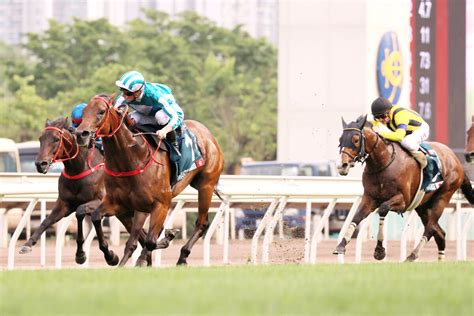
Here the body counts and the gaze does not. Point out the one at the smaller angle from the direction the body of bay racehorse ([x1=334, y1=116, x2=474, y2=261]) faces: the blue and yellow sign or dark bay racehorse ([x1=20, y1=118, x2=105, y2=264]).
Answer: the dark bay racehorse

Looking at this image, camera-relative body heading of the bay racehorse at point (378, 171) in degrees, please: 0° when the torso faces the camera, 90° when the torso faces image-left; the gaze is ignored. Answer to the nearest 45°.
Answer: approximately 45°

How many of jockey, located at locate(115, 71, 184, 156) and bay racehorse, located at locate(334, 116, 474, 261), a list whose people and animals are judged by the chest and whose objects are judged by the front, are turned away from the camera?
0

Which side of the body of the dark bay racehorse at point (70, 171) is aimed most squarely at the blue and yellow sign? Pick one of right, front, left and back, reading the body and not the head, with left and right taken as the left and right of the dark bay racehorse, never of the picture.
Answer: back

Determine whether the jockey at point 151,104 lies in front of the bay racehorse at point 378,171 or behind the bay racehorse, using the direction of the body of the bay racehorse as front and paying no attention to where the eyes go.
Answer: in front

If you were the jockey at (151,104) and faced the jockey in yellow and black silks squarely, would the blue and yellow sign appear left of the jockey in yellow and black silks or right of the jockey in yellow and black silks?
left

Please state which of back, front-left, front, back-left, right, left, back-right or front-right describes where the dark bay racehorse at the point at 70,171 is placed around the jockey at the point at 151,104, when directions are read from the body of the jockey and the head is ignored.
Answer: right

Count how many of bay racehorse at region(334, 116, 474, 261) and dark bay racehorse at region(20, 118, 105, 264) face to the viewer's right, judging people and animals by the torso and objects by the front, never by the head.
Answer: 0

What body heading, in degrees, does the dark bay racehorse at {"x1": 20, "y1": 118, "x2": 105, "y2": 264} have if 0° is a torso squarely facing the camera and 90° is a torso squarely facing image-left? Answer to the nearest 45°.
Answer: approximately 45°

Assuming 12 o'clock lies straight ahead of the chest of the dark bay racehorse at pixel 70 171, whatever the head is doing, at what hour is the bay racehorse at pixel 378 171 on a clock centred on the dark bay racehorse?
The bay racehorse is roughly at 7 o'clock from the dark bay racehorse.

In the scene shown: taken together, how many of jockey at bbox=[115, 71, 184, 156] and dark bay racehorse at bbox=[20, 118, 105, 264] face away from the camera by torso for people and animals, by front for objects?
0
